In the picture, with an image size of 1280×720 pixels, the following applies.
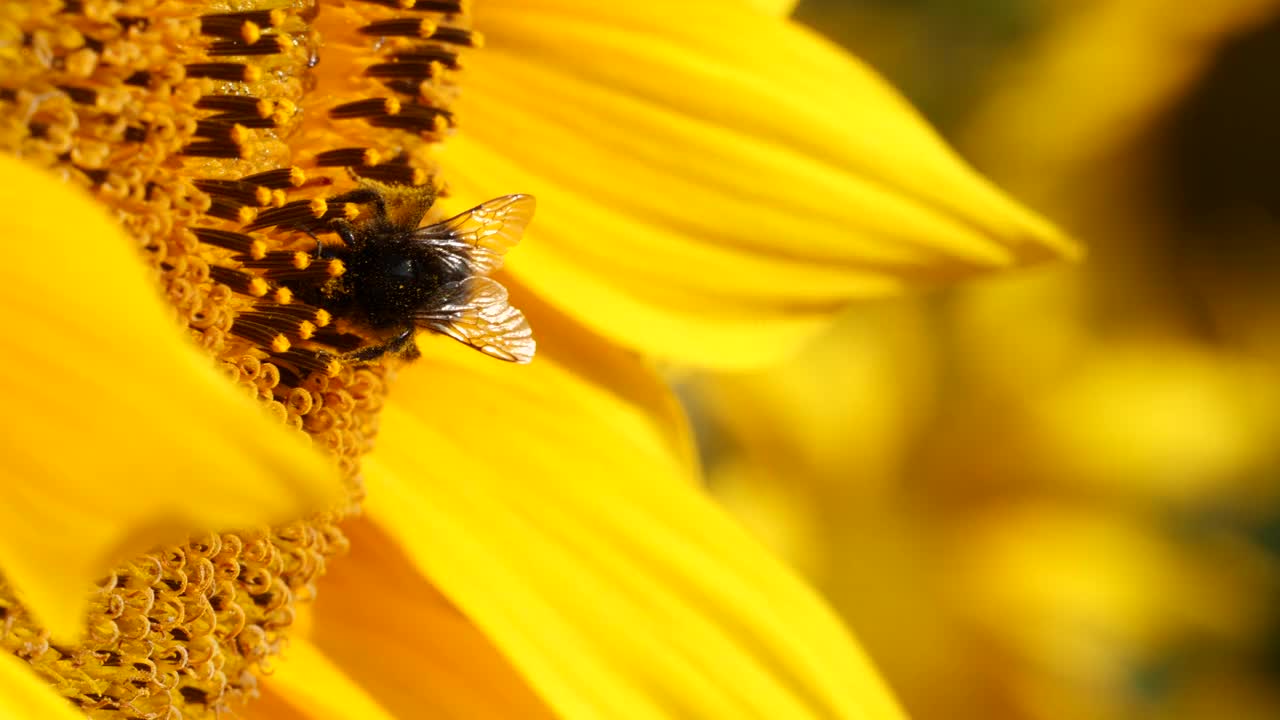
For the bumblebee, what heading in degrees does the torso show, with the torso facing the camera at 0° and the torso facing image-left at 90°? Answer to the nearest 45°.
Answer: approximately 90°
